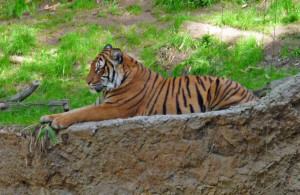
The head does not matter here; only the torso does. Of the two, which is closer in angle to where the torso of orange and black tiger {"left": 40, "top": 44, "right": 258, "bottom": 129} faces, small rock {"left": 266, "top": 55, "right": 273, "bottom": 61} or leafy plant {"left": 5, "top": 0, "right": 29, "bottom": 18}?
the leafy plant

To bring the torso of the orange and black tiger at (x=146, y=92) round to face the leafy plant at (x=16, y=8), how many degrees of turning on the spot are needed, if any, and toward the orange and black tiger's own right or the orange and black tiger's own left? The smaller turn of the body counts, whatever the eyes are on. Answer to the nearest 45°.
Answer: approximately 45° to the orange and black tiger's own right

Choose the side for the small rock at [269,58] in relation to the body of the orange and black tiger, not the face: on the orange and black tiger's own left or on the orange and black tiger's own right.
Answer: on the orange and black tiger's own right

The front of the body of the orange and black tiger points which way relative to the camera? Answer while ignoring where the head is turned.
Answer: to the viewer's left

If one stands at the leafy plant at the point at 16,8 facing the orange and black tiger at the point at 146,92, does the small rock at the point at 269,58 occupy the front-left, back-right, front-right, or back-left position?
front-left
